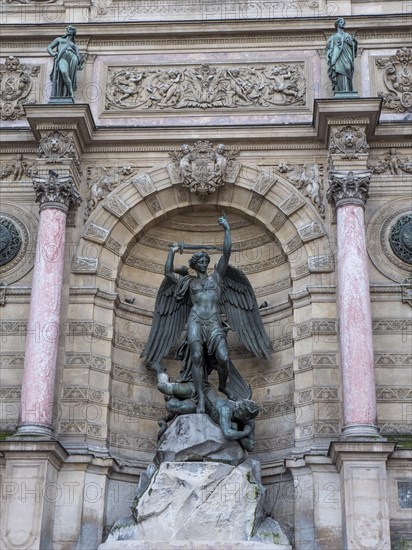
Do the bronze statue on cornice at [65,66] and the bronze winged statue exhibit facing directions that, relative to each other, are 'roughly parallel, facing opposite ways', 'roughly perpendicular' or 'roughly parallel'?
roughly parallel

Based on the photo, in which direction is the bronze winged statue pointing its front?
toward the camera

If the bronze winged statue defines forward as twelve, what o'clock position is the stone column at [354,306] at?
The stone column is roughly at 10 o'clock from the bronze winged statue.

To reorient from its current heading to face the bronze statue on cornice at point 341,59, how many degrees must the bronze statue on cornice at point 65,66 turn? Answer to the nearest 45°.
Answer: approximately 90° to its left

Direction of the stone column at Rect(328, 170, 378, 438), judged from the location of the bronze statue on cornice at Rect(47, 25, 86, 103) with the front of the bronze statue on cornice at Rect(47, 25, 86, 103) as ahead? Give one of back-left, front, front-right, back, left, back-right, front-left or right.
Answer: left
